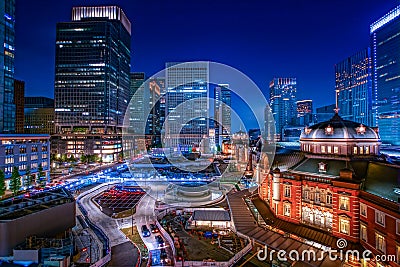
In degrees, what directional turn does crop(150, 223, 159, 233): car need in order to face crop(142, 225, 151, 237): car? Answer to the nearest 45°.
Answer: approximately 135° to its left

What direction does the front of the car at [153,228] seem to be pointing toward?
away from the camera

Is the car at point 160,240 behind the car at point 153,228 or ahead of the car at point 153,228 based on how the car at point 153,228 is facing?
behind

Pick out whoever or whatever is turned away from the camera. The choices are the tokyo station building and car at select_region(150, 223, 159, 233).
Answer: the car

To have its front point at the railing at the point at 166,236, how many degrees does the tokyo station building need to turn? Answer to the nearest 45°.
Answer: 0° — it already faces it

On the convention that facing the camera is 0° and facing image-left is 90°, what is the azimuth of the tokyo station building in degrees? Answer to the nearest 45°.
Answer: approximately 45°

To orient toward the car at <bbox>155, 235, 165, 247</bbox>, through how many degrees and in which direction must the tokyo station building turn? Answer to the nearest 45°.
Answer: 0° — it already faces it

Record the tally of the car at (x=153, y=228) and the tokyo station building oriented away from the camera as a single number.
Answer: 1

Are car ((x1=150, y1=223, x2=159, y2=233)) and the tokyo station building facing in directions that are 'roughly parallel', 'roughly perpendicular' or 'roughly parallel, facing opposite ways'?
roughly perpendicular
